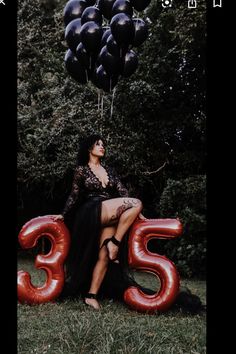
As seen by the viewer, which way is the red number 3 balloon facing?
toward the camera

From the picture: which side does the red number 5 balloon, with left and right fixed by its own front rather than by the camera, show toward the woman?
right

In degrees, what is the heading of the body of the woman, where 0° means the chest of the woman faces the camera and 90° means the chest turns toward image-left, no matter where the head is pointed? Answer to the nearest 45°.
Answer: approximately 315°

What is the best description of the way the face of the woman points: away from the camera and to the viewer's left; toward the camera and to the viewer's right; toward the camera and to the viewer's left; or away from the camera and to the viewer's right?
toward the camera and to the viewer's right

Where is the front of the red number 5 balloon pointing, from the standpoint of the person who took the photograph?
facing the viewer

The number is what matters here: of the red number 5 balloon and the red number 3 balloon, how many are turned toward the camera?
2
